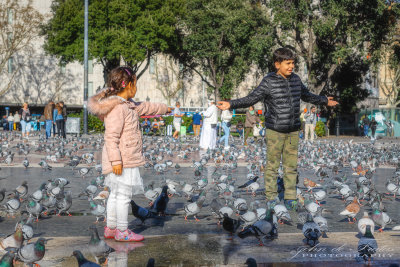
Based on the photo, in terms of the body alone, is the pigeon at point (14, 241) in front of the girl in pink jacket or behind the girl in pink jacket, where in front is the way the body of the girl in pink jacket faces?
behind

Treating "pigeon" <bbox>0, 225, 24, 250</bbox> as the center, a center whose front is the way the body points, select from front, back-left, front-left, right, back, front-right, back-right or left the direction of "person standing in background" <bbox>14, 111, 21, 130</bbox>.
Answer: left

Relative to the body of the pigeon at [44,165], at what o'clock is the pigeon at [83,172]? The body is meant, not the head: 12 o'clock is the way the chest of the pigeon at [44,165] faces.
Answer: the pigeon at [83,172] is roughly at 8 o'clock from the pigeon at [44,165].

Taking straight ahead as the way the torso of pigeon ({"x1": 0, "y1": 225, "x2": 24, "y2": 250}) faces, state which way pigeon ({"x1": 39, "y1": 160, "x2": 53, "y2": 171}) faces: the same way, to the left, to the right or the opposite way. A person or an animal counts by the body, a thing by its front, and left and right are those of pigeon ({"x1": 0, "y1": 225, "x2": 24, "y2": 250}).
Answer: the opposite way

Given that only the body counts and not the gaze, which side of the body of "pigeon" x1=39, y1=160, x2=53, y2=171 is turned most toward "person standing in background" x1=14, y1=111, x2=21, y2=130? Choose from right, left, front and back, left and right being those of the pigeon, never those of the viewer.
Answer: right

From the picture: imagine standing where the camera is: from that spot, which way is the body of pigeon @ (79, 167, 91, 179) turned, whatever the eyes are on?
to the viewer's left

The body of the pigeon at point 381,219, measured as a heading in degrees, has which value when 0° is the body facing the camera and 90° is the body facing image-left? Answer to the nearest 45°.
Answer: approximately 90°

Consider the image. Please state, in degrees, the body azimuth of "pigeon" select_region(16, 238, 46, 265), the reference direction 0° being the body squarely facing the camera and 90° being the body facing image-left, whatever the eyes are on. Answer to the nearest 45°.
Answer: approximately 270°

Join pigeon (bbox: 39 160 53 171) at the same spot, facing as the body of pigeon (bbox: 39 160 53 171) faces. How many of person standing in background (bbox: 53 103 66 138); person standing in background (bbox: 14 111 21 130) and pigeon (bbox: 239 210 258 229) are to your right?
2

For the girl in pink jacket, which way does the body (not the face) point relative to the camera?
to the viewer's right

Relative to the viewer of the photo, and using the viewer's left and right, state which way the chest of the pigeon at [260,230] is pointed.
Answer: facing to the right of the viewer

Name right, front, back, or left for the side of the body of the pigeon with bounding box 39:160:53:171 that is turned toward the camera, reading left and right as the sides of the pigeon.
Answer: left
